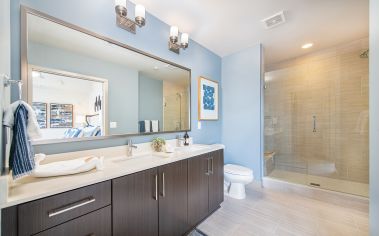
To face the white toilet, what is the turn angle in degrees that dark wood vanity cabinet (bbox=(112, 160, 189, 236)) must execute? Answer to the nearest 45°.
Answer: approximately 90° to its left

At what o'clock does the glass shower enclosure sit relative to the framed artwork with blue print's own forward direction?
The glass shower enclosure is roughly at 10 o'clock from the framed artwork with blue print.

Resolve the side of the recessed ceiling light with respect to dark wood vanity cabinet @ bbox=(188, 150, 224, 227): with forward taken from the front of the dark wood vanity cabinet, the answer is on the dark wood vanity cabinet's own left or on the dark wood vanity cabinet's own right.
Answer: on the dark wood vanity cabinet's own left

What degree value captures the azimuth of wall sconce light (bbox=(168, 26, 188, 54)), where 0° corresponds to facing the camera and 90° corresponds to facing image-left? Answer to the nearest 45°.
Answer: approximately 315°

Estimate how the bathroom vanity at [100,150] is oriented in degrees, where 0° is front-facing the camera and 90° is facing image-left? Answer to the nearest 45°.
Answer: approximately 315°

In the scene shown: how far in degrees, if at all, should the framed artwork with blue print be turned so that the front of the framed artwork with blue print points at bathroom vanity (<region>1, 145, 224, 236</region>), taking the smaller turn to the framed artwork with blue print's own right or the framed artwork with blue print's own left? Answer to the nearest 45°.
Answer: approximately 45° to the framed artwork with blue print's own right

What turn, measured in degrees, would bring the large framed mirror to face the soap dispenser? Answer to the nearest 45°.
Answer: approximately 45° to its left

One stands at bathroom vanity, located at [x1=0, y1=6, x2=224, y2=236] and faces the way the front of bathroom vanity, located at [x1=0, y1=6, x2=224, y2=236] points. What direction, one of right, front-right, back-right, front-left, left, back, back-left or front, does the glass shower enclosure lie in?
front-left

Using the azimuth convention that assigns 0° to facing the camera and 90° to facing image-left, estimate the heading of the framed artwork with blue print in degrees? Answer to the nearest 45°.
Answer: approximately 315°

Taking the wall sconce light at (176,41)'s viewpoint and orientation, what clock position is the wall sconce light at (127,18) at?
the wall sconce light at (127,18) is roughly at 3 o'clock from the wall sconce light at (176,41).

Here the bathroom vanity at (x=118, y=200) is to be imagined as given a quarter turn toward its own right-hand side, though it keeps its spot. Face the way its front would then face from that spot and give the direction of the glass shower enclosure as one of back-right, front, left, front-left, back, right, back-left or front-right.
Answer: back-left

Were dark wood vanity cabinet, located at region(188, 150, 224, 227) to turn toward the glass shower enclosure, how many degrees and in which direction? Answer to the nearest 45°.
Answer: approximately 90° to its left

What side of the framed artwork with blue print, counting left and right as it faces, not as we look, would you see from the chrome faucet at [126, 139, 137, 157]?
right

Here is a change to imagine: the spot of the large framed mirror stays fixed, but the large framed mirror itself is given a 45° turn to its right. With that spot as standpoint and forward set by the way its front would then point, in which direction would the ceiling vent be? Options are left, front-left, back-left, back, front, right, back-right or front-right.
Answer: left
